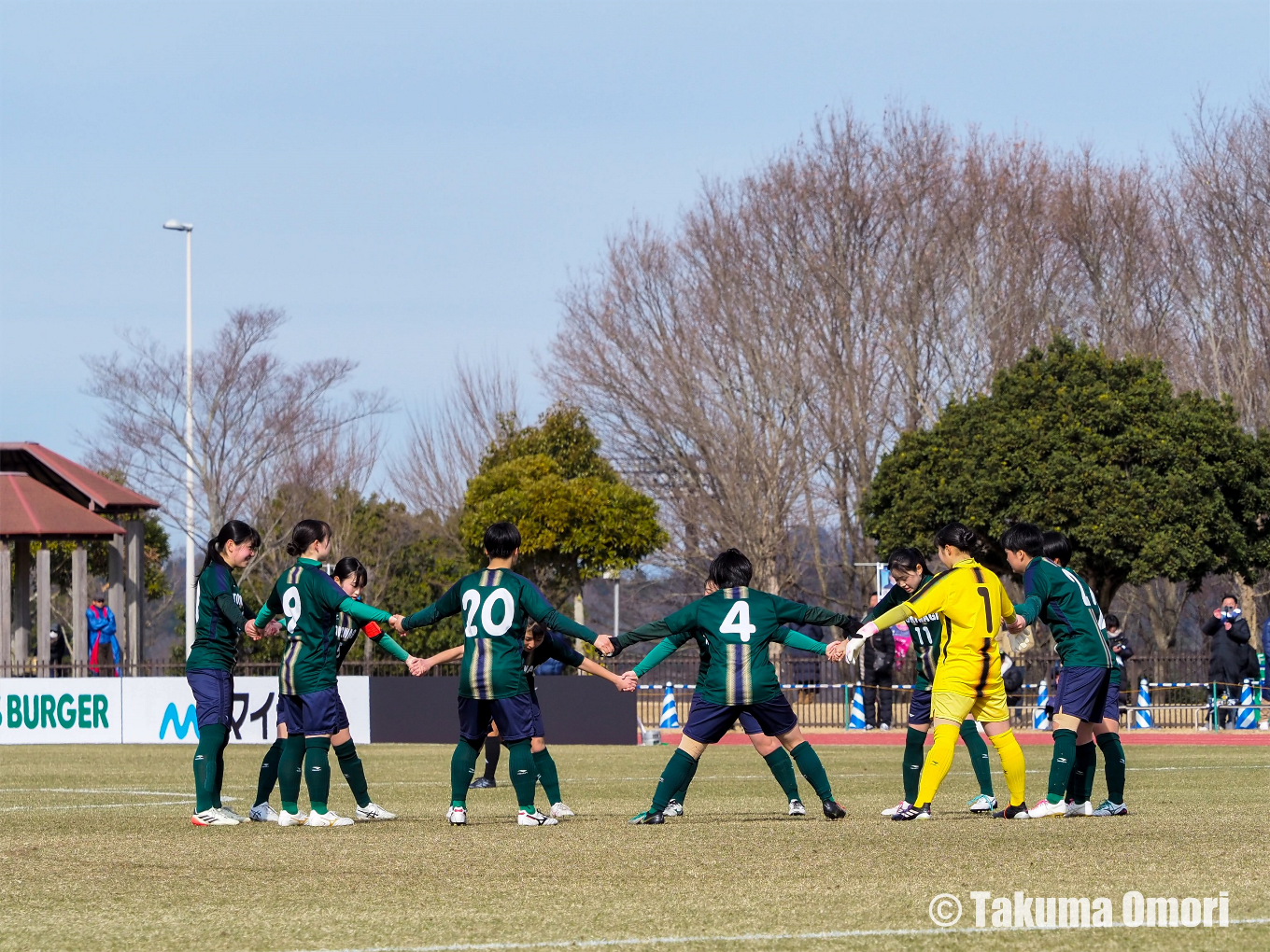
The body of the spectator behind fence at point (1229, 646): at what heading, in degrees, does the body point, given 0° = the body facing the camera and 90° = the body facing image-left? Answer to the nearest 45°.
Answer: approximately 0°

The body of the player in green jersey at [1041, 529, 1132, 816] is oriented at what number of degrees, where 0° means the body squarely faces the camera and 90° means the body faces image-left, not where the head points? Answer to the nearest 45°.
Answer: approximately 90°

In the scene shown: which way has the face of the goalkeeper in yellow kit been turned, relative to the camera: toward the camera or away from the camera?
away from the camera

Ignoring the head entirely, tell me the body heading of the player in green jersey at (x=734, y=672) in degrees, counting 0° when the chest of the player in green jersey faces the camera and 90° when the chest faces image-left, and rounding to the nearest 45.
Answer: approximately 180°

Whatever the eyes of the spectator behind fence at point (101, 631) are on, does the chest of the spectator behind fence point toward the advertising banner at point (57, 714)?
yes

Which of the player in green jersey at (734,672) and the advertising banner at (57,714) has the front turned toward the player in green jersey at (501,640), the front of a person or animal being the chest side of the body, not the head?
the advertising banner

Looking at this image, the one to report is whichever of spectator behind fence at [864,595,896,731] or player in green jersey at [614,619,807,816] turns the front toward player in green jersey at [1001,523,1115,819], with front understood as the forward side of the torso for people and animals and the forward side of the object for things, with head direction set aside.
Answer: the spectator behind fence

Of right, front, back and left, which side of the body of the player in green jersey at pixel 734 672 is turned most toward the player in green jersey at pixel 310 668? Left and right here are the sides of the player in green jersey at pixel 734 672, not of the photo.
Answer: left

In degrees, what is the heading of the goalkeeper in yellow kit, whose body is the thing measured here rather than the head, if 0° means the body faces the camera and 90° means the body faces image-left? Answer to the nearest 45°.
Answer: approximately 135°
